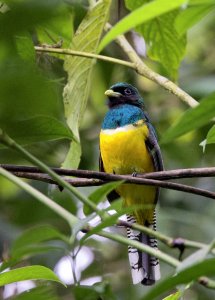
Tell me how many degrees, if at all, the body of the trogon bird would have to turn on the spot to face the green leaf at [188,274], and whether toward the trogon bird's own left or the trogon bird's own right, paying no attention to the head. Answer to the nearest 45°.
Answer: approximately 45° to the trogon bird's own left

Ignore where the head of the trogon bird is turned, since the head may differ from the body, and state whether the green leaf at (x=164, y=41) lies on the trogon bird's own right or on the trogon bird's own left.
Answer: on the trogon bird's own left

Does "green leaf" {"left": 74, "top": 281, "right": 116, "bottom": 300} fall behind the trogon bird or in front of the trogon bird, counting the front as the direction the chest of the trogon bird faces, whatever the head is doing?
in front

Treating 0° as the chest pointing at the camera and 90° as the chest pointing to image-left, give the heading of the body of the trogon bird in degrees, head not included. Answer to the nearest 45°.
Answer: approximately 45°

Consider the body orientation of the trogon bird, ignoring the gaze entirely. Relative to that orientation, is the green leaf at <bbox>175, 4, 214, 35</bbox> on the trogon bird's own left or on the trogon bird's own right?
on the trogon bird's own left
